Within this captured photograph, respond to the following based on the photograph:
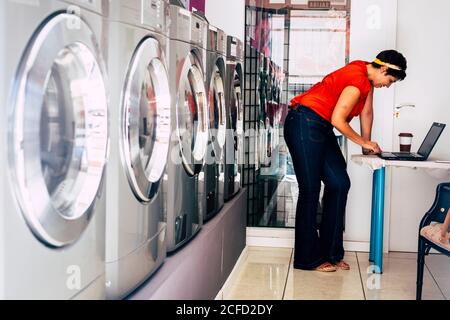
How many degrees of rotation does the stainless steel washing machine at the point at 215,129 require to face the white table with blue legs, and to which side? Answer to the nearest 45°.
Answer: approximately 45° to its left

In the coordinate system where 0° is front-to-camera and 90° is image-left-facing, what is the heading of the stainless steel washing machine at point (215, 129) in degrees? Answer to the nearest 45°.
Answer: approximately 270°

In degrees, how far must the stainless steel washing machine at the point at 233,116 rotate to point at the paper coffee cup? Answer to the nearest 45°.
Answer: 0° — it already faces it

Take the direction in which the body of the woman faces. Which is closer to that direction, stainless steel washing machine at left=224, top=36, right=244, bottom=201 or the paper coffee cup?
the paper coffee cup

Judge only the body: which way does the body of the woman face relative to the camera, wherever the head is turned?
to the viewer's right

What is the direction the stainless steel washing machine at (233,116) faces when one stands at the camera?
facing to the right of the viewer

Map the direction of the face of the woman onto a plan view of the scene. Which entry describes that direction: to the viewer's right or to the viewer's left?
to the viewer's right

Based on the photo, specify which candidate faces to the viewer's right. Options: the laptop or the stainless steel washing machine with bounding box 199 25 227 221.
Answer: the stainless steel washing machine

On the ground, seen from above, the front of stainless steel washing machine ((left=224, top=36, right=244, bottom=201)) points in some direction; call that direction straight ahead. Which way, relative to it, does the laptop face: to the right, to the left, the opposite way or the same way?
the opposite way

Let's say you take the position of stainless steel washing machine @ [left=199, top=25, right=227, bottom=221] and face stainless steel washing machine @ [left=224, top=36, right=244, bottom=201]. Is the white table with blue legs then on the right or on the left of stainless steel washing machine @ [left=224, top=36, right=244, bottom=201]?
right

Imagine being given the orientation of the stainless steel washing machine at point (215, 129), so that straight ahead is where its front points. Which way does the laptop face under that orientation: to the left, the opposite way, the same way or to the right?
the opposite way

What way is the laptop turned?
to the viewer's left

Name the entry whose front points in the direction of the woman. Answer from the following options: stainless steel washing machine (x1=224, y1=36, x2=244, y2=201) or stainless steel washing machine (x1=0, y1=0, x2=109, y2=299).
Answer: stainless steel washing machine (x1=224, y1=36, x2=244, y2=201)
